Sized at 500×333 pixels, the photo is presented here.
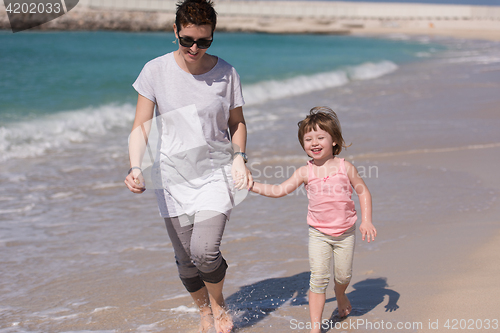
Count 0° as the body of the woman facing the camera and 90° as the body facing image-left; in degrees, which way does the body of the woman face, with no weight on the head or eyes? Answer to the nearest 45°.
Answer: approximately 0°
